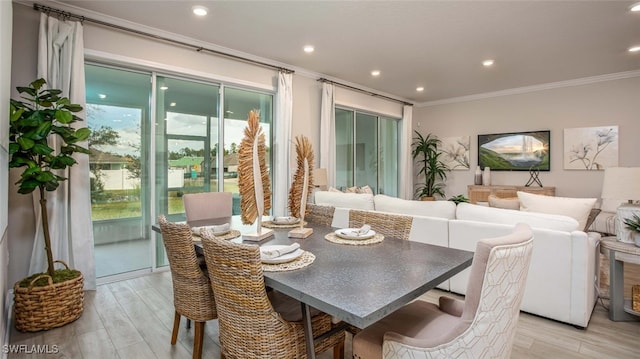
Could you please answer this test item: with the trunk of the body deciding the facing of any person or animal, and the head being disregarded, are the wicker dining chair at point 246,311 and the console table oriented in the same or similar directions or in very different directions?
very different directions

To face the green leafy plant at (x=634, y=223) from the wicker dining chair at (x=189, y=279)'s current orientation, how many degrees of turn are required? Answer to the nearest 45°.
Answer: approximately 45° to its right

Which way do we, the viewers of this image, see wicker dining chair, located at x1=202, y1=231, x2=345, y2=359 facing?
facing away from the viewer and to the right of the viewer

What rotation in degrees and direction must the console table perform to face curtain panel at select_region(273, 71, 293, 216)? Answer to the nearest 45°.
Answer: approximately 45° to its right

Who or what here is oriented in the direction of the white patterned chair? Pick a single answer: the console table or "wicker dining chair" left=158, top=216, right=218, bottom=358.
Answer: the console table

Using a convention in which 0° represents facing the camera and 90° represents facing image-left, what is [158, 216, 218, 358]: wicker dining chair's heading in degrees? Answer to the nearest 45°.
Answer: approximately 225°

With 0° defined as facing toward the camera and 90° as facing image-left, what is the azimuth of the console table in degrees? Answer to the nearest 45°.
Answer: approximately 0°
